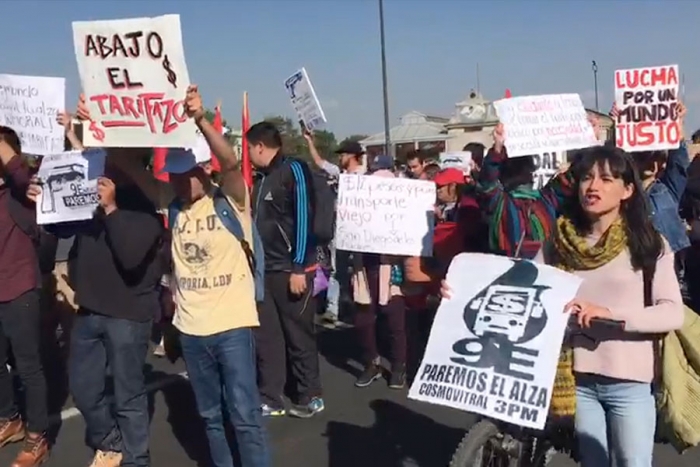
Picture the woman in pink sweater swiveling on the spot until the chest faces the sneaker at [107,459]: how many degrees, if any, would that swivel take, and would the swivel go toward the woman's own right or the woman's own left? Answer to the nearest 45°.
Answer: approximately 45° to the woman's own right

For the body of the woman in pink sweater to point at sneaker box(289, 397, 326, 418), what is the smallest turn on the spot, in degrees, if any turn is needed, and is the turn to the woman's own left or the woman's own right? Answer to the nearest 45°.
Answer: approximately 90° to the woman's own right

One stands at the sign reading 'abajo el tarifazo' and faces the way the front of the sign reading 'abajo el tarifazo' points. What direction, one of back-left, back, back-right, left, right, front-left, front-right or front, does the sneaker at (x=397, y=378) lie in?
back-left

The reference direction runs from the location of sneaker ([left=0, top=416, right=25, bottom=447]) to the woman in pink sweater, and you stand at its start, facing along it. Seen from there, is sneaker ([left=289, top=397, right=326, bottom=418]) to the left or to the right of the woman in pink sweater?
left

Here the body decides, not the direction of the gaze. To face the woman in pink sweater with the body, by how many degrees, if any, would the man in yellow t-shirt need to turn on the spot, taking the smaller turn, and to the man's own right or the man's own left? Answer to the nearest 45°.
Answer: approximately 90° to the man's own left

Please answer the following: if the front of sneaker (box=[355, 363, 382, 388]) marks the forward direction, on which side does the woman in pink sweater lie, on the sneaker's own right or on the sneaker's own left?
on the sneaker's own left
